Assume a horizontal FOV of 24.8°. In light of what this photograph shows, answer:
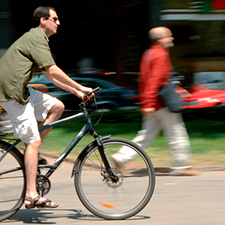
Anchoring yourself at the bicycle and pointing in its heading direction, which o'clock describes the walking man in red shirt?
The walking man in red shirt is roughly at 10 o'clock from the bicycle.

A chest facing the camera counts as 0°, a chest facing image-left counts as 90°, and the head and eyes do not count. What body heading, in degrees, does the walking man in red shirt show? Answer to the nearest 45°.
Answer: approximately 270°

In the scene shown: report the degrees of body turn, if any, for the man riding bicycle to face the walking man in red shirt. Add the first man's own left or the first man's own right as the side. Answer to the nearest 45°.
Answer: approximately 45° to the first man's own left

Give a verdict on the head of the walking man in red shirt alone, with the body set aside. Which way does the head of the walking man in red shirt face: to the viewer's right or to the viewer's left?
to the viewer's right

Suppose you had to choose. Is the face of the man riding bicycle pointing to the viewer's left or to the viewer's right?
to the viewer's right

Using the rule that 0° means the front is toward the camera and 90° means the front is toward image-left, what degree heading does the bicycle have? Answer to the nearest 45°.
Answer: approximately 270°

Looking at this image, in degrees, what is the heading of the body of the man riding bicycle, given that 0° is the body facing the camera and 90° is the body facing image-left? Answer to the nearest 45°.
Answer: approximately 270°
